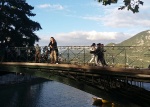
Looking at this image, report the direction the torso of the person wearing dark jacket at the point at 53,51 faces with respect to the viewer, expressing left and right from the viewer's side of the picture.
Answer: facing the viewer and to the left of the viewer

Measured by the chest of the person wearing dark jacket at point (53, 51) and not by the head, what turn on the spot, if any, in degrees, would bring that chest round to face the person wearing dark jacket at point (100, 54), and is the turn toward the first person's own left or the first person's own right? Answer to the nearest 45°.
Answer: approximately 90° to the first person's own left
